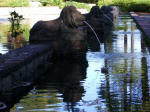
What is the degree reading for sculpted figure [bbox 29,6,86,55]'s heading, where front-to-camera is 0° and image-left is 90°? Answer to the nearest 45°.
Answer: approximately 270°
